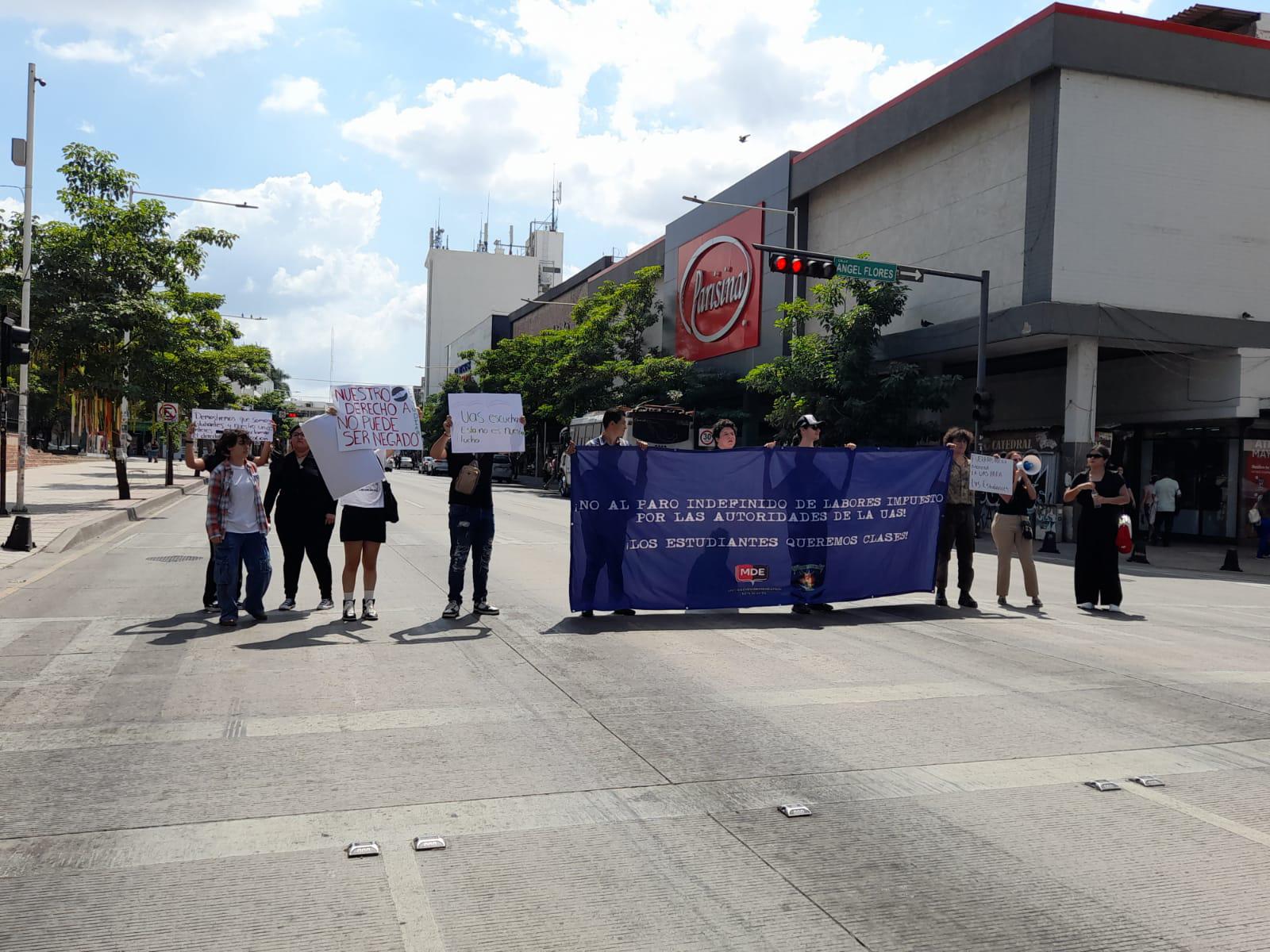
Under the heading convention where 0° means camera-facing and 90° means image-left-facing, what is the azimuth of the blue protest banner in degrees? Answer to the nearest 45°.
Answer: approximately 0°

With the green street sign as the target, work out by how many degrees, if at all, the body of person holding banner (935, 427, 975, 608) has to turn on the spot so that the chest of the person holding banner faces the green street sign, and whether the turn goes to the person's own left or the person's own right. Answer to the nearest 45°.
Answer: approximately 180°

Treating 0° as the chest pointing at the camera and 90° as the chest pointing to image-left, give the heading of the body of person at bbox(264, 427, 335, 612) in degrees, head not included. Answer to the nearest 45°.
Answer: approximately 0°

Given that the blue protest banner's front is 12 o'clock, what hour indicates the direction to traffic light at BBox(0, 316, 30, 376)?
The traffic light is roughly at 4 o'clock from the blue protest banner.

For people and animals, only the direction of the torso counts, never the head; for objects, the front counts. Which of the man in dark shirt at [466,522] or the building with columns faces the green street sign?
the building with columns

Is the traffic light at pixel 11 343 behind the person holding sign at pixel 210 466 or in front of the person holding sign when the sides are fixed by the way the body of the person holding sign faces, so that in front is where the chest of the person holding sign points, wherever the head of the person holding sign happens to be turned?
behind

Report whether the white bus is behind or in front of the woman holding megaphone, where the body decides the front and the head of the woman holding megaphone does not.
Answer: behind

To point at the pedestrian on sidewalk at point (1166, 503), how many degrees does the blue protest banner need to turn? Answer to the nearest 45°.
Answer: approximately 135° to its left
